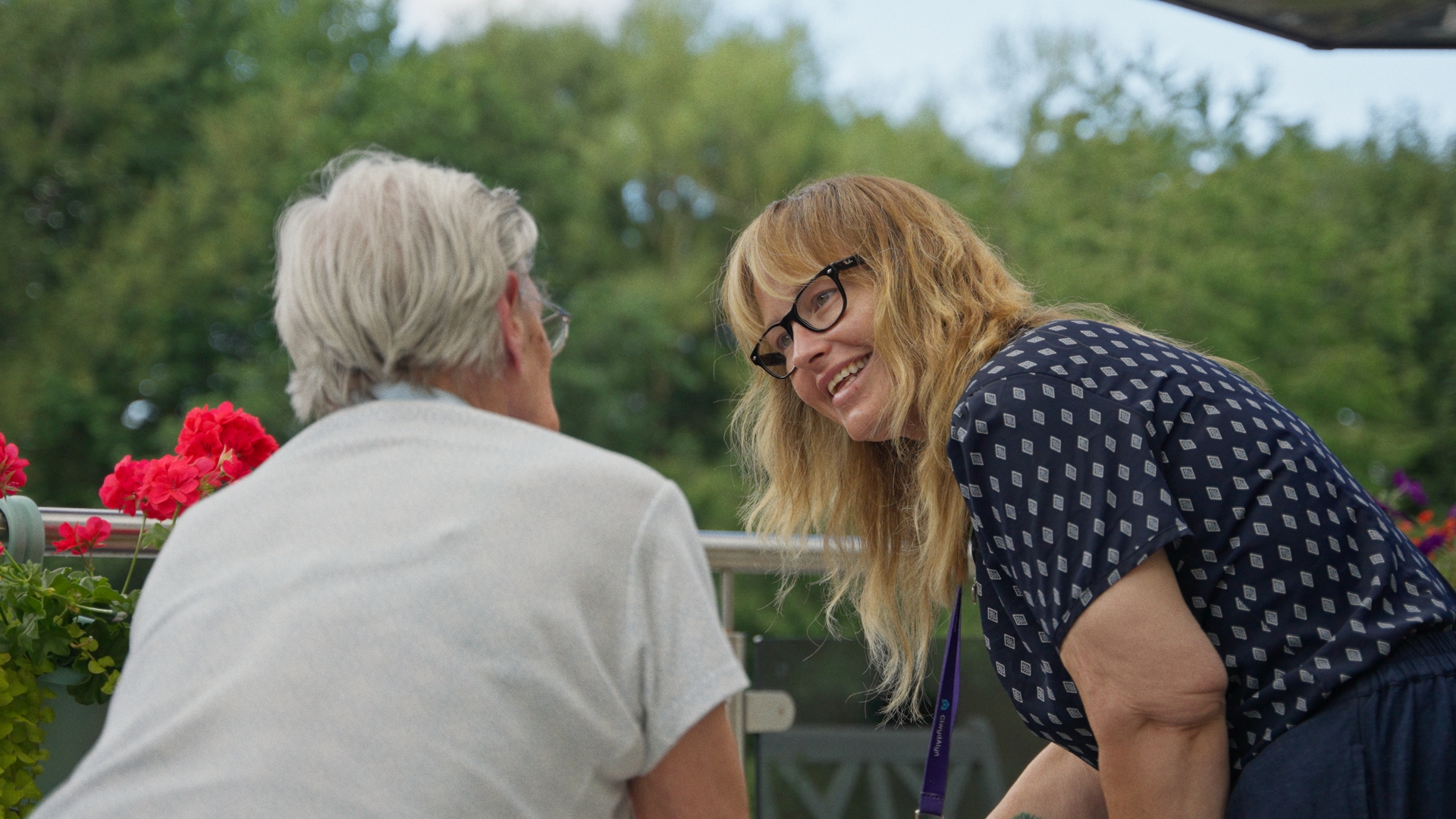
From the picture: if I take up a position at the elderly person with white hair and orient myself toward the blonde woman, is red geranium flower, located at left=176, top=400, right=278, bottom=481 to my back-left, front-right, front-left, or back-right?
back-left

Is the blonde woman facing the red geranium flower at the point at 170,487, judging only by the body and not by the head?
yes

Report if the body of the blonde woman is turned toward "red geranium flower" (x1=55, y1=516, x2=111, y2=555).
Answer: yes

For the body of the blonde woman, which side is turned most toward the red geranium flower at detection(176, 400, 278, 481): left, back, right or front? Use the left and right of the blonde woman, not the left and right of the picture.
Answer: front

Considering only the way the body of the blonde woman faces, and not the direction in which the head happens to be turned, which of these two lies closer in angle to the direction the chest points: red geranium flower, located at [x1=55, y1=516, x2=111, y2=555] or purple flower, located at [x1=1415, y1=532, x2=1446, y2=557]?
the red geranium flower

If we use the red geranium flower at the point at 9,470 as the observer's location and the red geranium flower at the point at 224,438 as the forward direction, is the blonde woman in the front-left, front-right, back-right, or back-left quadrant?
front-right

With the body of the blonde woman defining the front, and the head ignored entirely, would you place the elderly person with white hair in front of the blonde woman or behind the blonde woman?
in front

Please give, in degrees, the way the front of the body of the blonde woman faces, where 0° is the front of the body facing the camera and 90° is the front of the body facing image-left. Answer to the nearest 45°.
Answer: approximately 90°

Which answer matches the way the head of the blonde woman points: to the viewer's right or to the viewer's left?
to the viewer's left

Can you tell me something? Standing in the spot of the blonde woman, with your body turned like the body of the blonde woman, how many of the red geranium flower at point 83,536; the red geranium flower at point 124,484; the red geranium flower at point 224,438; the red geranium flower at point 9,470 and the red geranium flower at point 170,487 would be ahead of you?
5

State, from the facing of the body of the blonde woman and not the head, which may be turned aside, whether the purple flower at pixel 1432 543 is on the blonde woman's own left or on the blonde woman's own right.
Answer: on the blonde woman's own right

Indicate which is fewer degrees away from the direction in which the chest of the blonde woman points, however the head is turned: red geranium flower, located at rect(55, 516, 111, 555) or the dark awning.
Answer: the red geranium flower

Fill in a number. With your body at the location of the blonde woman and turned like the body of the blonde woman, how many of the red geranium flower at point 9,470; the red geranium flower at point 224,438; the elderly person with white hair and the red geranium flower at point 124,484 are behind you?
0

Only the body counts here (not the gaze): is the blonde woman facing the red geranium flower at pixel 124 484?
yes
